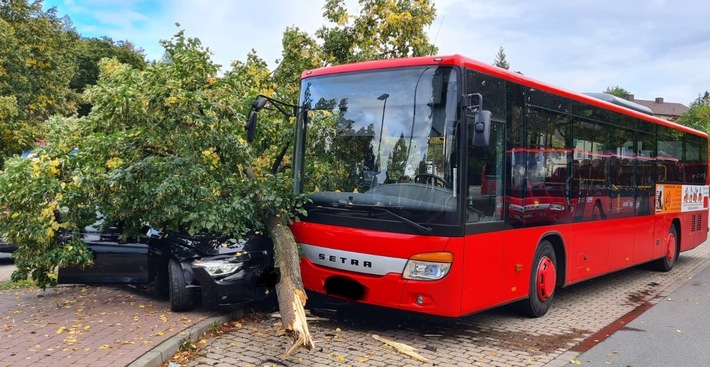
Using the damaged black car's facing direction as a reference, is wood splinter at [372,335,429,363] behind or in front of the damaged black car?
in front

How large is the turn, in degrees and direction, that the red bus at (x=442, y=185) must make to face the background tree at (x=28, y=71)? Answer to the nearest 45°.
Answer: approximately 90° to its right

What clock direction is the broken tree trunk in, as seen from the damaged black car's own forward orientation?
The broken tree trunk is roughly at 12 o'clock from the damaged black car.

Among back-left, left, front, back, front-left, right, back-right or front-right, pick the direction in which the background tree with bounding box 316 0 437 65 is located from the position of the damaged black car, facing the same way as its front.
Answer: left

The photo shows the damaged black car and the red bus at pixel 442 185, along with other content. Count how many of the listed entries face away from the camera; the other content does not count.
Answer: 0

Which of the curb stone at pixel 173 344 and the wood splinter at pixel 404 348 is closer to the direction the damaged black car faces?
the wood splinter

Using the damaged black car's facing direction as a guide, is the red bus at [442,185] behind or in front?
in front

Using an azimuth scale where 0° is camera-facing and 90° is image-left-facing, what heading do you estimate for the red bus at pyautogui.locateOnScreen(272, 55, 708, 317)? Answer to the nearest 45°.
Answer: approximately 45°

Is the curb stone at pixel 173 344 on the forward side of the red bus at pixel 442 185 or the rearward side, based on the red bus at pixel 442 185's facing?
on the forward side

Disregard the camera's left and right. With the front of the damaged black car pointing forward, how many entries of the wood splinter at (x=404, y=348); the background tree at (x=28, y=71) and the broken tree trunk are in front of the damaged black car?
2

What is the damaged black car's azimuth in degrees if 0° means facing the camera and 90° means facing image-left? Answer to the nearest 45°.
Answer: approximately 315°
